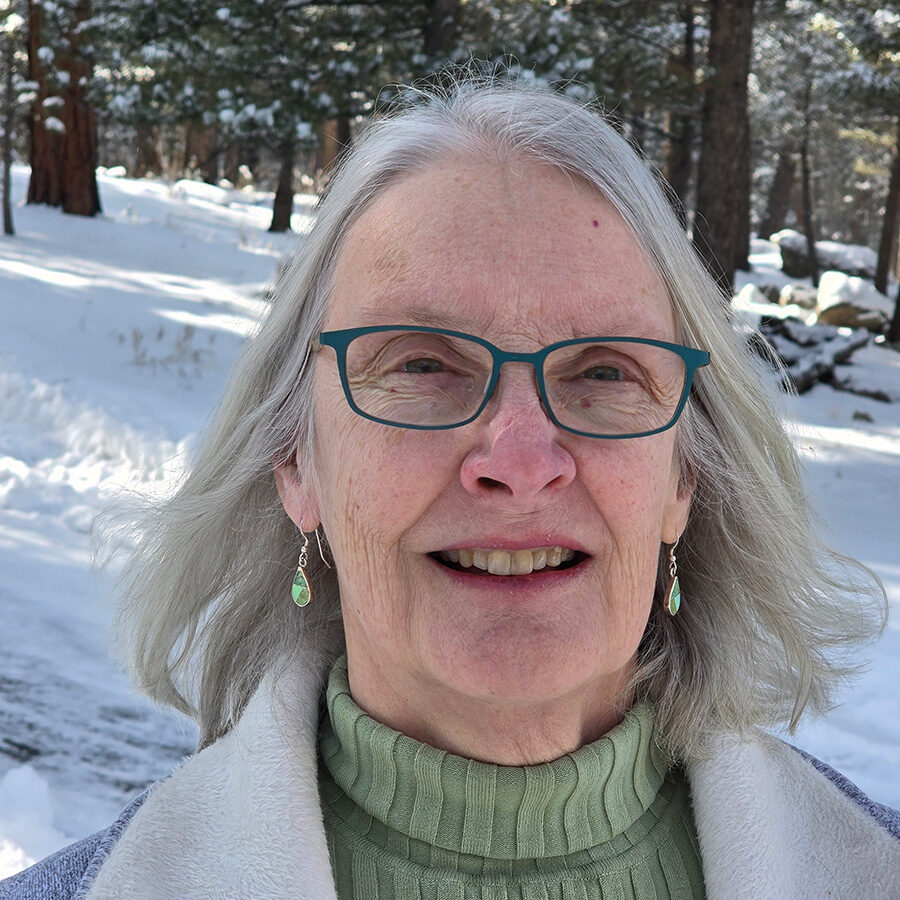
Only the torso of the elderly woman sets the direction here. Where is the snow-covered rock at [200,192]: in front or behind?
behind

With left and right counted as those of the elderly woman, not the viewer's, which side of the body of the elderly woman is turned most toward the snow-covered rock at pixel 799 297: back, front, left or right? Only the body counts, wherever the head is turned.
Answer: back

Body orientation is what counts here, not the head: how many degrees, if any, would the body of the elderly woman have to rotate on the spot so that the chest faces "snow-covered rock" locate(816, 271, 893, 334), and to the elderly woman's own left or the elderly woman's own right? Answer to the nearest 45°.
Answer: approximately 180°

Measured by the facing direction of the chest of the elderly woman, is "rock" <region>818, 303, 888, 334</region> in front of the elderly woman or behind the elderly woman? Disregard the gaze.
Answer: behind

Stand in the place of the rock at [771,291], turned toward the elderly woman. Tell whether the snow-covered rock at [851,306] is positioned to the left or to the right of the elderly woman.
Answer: left

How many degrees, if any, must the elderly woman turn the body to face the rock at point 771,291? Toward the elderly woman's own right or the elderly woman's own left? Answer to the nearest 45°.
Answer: approximately 180°

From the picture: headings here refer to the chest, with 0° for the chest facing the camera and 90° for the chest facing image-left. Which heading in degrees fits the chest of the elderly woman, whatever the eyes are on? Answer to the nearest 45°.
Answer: approximately 0°

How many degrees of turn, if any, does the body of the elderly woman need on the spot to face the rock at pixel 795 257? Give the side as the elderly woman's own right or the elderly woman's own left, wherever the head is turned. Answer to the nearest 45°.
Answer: approximately 180°

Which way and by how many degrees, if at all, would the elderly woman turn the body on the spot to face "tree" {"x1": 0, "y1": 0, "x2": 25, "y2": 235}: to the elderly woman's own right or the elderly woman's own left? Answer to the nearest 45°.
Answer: approximately 135° to the elderly woman's own right

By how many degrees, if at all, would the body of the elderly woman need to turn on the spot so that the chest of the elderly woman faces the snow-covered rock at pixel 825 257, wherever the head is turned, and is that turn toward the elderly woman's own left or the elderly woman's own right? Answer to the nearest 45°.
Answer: approximately 180°
